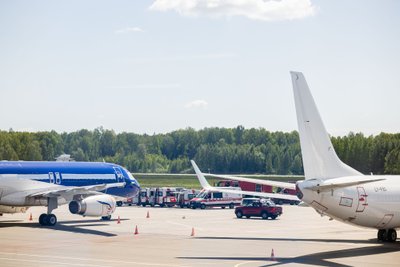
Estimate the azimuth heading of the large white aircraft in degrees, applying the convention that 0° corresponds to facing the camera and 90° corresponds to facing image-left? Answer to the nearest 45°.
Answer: approximately 225°
